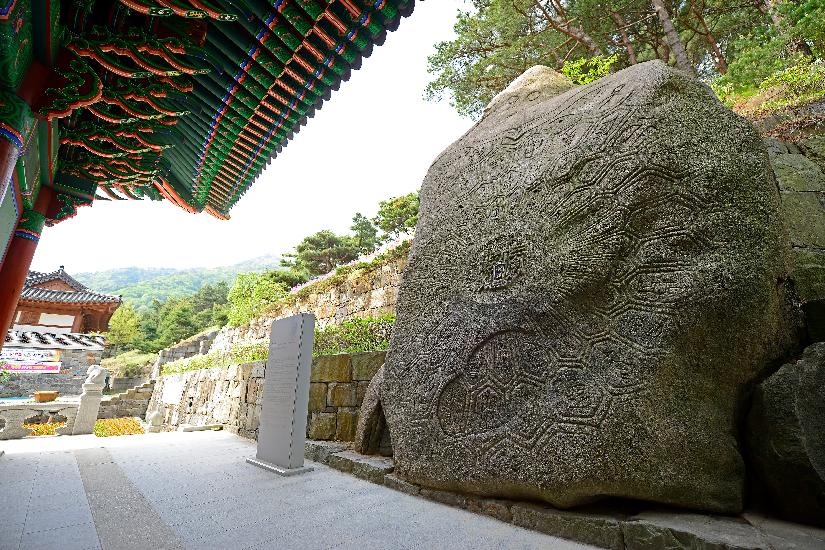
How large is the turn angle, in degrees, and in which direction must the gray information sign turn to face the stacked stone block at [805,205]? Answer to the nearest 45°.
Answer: approximately 90° to its left

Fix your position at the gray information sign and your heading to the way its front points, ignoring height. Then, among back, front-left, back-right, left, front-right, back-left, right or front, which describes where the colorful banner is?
right

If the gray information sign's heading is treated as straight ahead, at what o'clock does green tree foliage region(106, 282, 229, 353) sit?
The green tree foliage is roughly at 4 o'clock from the gray information sign.

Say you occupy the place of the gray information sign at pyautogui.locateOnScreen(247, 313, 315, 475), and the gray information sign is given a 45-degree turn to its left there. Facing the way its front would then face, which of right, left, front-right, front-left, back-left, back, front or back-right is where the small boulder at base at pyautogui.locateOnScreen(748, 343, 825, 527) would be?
front-left

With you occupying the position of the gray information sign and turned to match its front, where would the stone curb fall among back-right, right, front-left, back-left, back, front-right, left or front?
left

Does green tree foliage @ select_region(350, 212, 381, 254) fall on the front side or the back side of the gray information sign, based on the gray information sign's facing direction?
on the back side

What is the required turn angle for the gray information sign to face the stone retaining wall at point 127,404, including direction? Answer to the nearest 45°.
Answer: approximately 135° to its right

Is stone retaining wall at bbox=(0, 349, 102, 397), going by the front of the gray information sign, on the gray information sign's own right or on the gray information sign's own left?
on the gray information sign's own right

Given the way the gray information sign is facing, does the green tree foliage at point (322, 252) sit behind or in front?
behind

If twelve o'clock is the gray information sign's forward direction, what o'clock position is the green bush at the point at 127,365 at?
The green bush is roughly at 4 o'clock from the gray information sign.

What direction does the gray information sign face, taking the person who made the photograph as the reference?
facing the viewer and to the left of the viewer

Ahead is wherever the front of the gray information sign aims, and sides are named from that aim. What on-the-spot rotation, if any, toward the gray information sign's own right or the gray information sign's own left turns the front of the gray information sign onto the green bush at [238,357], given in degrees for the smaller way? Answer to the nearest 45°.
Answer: approximately 135° to the gray information sign's own right

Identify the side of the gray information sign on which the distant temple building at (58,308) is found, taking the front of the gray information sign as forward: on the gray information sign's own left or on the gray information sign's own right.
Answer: on the gray information sign's own right

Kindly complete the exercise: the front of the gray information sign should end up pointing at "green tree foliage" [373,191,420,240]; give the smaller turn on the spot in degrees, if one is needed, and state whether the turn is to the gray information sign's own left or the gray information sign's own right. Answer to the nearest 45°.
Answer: approximately 135° to the gray information sign's own right
